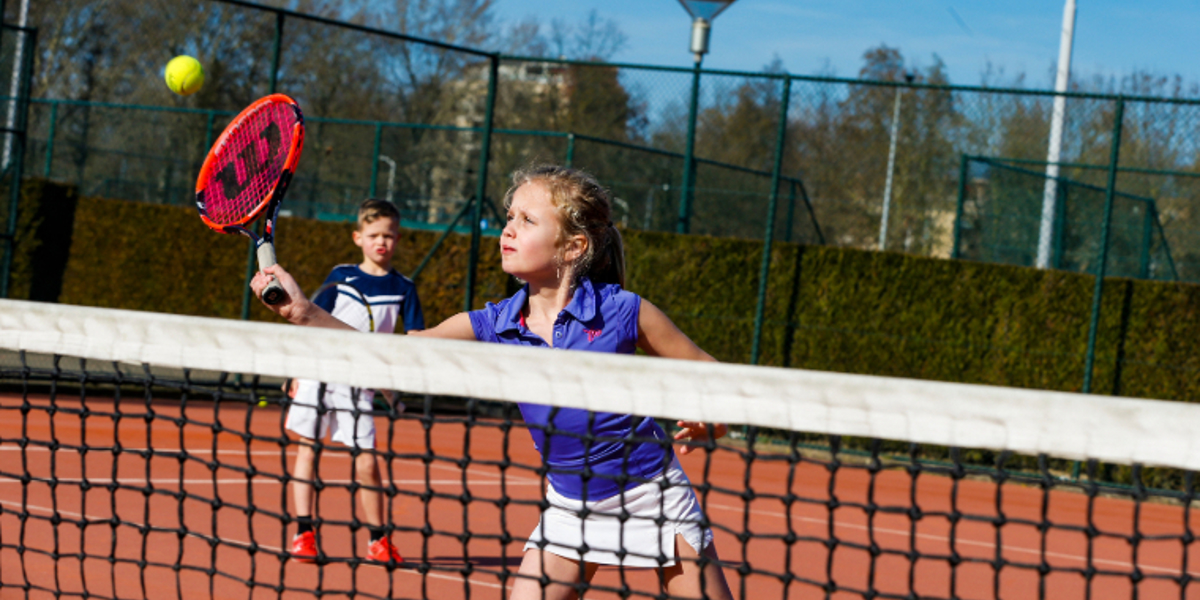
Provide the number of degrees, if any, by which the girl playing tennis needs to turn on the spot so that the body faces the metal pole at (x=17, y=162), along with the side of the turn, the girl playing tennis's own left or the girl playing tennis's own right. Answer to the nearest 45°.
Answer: approximately 90° to the girl playing tennis's own right

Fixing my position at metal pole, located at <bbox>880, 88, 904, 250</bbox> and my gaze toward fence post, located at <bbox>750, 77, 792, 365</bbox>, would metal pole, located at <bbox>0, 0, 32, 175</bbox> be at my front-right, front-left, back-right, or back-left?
front-right

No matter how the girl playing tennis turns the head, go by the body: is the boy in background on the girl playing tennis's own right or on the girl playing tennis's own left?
on the girl playing tennis's own right

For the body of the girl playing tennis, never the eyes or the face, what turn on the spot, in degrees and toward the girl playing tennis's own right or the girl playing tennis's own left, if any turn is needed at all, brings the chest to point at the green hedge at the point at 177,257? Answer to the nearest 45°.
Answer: approximately 135° to the girl playing tennis's own right

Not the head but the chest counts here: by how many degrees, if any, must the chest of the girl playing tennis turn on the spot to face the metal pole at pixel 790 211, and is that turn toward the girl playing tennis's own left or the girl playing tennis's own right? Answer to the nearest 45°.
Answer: approximately 135° to the girl playing tennis's own right

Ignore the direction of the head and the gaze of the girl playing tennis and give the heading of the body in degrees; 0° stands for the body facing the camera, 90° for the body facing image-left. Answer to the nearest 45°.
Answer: approximately 45°

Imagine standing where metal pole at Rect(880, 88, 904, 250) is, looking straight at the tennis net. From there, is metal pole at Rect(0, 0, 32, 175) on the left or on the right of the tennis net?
right

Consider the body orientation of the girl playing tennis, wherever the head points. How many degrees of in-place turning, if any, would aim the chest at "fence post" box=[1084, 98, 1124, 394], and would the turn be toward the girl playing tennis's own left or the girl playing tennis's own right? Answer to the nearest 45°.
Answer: approximately 180°

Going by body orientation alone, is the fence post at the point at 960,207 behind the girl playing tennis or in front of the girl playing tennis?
behind
